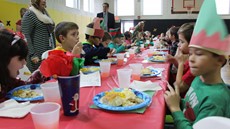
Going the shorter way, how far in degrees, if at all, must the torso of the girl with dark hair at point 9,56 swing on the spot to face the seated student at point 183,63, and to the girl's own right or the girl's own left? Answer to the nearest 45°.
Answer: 0° — they already face them

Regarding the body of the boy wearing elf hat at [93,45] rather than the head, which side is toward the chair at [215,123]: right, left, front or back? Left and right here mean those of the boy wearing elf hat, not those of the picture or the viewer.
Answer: right

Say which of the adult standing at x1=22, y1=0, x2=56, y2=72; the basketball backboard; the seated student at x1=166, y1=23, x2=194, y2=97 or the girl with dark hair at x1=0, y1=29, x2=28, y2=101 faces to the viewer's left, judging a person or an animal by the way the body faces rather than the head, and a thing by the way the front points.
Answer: the seated student

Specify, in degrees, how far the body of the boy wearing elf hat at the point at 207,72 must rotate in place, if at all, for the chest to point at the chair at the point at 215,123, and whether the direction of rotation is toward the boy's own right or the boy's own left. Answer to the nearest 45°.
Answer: approximately 45° to the boy's own left

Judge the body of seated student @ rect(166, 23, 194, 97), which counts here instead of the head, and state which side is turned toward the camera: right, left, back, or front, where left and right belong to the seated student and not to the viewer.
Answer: left

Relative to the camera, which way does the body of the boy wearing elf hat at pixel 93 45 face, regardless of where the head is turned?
to the viewer's right

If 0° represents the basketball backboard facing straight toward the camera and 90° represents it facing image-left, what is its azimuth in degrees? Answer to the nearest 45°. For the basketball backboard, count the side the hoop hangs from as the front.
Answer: approximately 0°

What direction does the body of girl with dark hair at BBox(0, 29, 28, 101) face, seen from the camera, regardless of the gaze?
to the viewer's right

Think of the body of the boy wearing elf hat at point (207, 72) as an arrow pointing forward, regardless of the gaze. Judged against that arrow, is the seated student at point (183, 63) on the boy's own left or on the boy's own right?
on the boy's own right

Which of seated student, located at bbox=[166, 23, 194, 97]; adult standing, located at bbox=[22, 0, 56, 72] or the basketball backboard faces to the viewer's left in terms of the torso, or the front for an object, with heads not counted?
the seated student

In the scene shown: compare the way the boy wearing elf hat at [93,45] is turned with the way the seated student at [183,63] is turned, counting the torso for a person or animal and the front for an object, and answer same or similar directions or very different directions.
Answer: very different directions

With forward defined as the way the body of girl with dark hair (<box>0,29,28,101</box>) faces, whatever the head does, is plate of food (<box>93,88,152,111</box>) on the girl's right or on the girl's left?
on the girl's right
